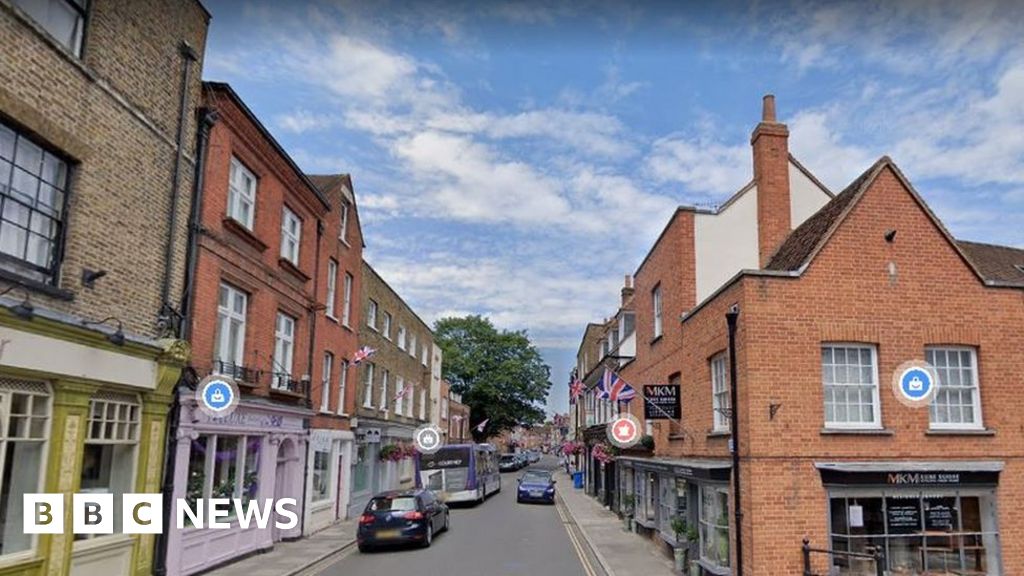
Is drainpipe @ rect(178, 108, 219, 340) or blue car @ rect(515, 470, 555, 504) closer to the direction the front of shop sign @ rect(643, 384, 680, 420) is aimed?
the drainpipe

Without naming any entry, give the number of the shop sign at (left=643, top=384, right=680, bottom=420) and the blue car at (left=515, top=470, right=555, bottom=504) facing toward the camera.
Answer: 2

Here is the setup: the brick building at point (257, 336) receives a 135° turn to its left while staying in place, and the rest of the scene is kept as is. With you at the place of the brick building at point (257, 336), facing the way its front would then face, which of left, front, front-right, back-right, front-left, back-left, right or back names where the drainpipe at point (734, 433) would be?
back-right

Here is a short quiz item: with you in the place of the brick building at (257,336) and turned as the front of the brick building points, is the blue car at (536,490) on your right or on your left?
on your left

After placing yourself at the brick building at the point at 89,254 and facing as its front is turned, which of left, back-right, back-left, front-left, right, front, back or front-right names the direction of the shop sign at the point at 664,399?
front-left

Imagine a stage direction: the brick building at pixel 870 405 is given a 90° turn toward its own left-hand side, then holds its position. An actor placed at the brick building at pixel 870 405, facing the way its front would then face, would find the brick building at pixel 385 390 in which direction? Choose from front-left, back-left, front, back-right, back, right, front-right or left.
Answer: back-left

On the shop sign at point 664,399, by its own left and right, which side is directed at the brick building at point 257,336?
right

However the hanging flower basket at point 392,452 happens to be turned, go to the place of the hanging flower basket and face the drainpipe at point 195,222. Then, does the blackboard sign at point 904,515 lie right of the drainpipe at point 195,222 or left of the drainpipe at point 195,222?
left

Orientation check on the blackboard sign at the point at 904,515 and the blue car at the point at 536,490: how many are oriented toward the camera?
2

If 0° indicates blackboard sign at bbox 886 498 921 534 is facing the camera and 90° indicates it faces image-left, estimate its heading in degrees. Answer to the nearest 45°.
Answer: approximately 0°

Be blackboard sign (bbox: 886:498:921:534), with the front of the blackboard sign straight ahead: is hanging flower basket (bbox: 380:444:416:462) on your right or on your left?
on your right

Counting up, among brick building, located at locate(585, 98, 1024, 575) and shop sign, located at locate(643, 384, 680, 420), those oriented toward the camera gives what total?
2

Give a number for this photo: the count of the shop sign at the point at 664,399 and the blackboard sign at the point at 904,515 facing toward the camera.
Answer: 2
